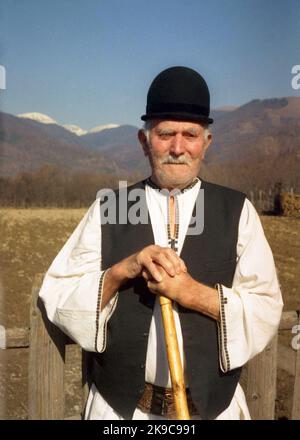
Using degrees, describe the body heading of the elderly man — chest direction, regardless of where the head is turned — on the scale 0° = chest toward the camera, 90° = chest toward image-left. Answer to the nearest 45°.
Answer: approximately 0°

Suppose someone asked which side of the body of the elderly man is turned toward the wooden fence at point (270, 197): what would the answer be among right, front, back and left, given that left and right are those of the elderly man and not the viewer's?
back
